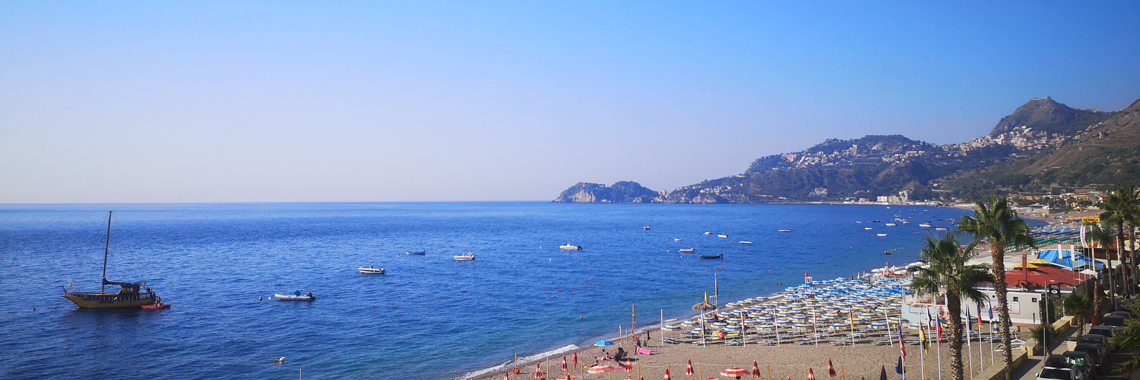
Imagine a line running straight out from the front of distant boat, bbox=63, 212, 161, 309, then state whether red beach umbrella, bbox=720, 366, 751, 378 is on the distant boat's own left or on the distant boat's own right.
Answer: on the distant boat's own left

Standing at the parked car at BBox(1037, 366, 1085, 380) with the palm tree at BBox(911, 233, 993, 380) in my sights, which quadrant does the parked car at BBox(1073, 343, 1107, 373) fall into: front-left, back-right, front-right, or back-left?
back-right

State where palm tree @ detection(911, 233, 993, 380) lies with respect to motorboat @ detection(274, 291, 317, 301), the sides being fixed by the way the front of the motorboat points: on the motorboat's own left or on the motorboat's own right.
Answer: on the motorboat's own left

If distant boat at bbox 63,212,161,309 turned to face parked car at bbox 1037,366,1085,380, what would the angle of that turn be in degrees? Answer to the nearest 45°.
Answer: approximately 90° to its left

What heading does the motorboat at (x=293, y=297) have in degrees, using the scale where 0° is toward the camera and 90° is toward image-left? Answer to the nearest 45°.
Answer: approximately 90°

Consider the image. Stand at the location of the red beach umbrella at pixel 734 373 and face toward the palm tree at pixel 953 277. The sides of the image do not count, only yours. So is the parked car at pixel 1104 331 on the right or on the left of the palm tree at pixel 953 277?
left

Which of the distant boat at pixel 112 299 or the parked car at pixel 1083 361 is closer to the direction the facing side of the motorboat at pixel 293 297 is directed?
the distant boat

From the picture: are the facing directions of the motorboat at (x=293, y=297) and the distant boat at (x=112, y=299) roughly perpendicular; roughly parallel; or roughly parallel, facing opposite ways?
roughly parallel

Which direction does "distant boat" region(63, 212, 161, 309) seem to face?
to the viewer's left

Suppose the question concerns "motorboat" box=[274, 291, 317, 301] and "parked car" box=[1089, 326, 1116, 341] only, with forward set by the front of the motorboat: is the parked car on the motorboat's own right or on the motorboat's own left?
on the motorboat's own left

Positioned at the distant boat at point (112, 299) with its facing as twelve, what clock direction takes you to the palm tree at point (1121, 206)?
The palm tree is roughly at 8 o'clock from the distant boat.

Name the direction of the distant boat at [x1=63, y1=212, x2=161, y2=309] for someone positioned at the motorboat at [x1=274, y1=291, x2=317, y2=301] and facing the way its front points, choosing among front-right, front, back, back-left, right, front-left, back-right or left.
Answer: front

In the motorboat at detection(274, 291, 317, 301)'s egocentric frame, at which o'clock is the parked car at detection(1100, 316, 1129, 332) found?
The parked car is roughly at 8 o'clock from the motorboat.

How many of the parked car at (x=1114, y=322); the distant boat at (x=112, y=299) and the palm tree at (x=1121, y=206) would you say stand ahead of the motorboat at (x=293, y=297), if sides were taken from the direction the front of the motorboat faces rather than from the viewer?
1

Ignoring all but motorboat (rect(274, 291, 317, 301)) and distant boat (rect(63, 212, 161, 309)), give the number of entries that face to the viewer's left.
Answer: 2

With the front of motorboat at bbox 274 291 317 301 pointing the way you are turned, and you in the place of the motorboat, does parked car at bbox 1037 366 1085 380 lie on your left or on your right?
on your left
